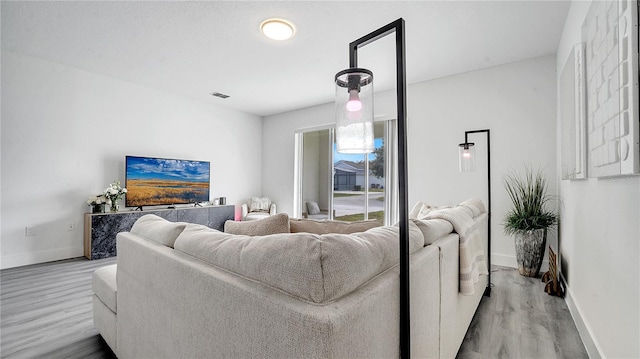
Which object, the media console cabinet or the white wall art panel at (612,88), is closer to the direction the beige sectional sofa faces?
the media console cabinet

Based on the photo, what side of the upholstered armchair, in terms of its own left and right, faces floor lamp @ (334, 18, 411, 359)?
front

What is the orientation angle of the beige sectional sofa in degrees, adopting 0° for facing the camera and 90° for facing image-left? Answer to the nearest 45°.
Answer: approximately 135°

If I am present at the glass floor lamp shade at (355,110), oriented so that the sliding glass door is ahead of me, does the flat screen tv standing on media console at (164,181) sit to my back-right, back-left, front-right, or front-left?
front-left

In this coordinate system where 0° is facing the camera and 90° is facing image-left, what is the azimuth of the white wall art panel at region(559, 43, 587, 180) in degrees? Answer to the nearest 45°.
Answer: approximately 90°

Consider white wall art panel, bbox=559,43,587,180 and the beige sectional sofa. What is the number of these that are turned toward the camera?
0

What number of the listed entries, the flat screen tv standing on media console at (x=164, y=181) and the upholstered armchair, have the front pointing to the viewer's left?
0

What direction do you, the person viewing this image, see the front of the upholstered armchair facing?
facing the viewer

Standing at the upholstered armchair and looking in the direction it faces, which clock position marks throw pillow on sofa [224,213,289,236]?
The throw pillow on sofa is roughly at 12 o'clock from the upholstered armchair.

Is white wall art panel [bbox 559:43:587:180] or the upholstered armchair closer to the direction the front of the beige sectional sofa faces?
the upholstered armchair

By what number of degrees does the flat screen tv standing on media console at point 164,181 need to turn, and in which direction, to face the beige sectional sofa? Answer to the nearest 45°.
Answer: approximately 45° to its right

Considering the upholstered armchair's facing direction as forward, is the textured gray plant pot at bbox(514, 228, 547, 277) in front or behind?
in front

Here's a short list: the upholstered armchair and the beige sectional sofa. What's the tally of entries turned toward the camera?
1

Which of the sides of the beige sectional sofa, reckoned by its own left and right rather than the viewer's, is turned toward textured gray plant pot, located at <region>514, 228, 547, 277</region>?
right

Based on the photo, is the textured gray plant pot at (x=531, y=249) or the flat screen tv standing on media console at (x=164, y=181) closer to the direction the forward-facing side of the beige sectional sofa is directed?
the flat screen tv standing on media console

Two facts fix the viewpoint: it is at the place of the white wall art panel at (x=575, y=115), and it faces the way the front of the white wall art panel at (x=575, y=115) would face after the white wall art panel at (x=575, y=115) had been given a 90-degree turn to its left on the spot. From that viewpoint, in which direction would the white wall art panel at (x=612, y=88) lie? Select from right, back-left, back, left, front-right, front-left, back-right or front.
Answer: front
